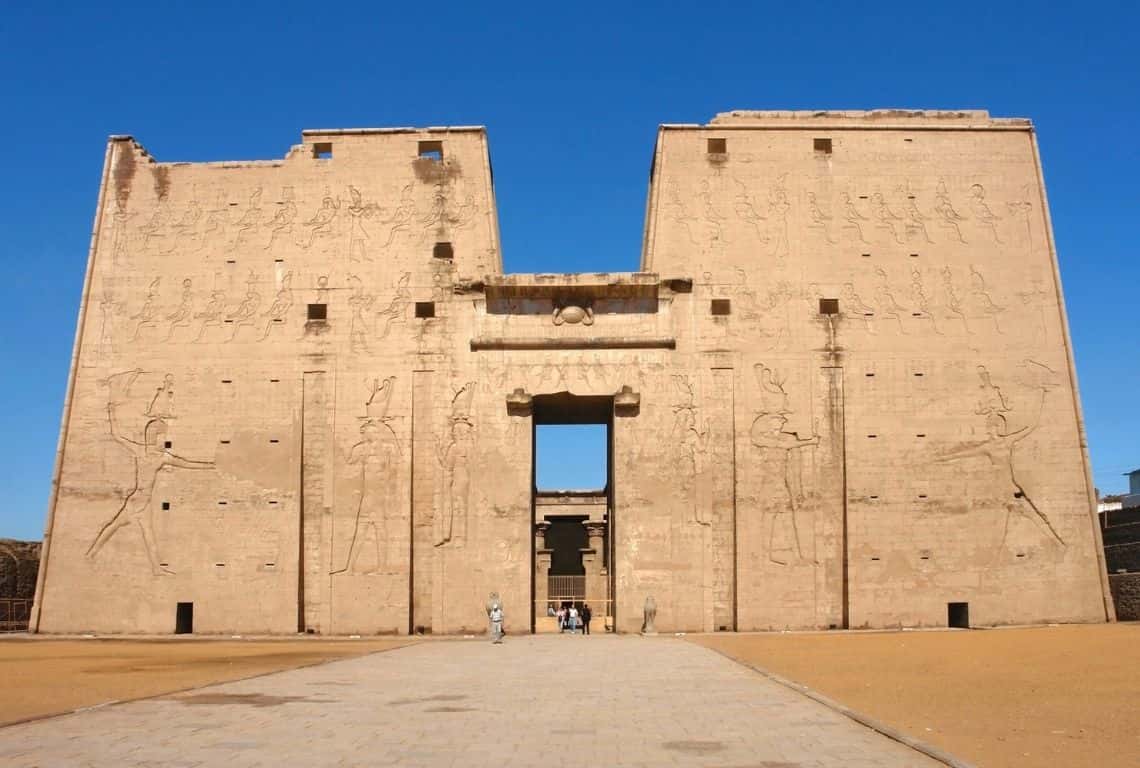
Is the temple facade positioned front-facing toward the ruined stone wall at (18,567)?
no

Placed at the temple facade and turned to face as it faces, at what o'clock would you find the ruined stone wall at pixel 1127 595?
The ruined stone wall is roughly at 9 o'clock from the temple facade.

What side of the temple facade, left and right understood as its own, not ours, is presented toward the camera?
front
